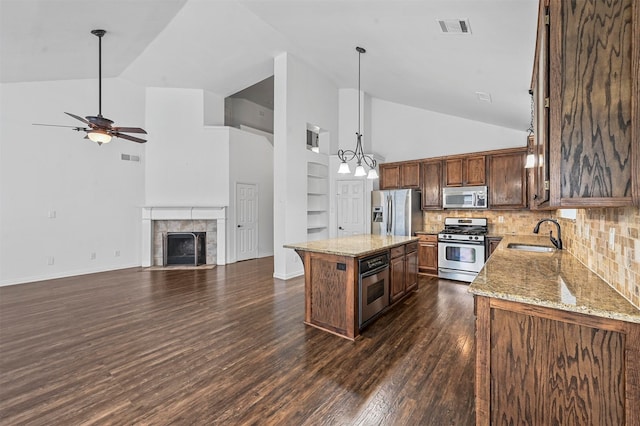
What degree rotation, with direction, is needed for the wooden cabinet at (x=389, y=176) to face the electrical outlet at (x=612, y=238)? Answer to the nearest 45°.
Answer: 0° — it already faces it

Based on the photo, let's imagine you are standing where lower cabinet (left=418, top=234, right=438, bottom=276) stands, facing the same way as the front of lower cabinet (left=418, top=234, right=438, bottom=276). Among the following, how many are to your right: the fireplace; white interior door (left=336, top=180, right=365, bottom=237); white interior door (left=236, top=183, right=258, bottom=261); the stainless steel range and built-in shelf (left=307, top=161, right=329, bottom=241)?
4

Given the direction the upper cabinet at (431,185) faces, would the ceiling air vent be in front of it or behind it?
in front

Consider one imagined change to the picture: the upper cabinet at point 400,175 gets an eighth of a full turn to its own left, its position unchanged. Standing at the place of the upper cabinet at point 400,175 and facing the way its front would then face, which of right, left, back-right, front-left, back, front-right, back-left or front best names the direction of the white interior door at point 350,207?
back-right

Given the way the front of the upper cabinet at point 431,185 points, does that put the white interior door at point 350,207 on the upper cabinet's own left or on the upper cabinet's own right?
on the upper cabinet's own right

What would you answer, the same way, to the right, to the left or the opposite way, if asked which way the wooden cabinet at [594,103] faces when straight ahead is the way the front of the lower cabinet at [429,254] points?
to the right

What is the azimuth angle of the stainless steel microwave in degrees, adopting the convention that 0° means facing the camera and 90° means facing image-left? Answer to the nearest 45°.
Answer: approximately 0°

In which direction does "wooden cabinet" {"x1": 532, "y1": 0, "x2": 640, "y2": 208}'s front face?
to the viewer's left

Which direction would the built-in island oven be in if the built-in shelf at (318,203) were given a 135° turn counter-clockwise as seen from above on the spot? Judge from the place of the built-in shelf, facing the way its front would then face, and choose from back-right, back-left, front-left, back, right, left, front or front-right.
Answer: back
